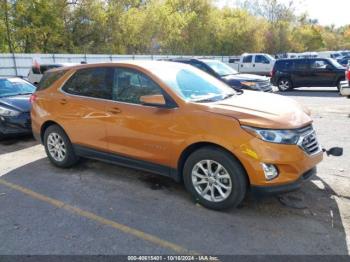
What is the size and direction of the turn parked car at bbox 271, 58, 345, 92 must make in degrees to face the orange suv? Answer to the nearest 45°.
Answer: approximately 90° to its right

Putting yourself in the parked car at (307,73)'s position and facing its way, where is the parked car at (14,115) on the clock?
the parked car at (14,115) is roughly at 4 o'clock from the parked car at (307,73).

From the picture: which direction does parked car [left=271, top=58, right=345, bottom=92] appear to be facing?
to the viewer's right

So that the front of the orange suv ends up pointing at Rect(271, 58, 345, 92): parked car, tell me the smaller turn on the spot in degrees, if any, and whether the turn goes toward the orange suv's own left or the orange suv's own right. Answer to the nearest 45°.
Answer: approximately 90° to the orange suv's own left

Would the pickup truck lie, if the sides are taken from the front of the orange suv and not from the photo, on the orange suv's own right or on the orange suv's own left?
on the orange suv's own left

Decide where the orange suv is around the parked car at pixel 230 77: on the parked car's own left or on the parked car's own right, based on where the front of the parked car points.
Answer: on the parked car's own right

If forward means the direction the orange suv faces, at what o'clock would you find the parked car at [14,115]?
The parked car is roughly at 6 o'clock from the orange suv.
